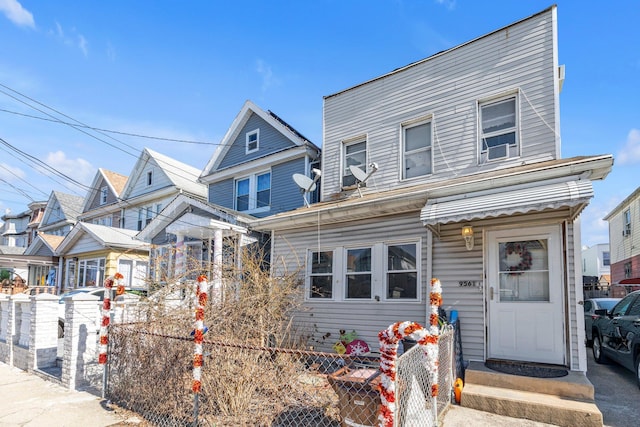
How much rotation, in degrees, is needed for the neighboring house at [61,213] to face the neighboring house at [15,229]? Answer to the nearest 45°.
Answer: approximately 135° to its right

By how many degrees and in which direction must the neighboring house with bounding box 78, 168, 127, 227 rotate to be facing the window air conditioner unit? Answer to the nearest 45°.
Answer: approximately 45° to its left

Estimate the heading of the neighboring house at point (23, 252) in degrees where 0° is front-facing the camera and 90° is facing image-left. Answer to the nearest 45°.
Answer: approximately 45°

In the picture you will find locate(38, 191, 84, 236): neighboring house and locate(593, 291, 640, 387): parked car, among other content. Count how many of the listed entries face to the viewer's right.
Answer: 0

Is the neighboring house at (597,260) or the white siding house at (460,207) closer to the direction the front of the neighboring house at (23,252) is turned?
the white siding house

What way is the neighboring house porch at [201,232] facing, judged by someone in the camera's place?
facing the viewer and to the left of the viewer

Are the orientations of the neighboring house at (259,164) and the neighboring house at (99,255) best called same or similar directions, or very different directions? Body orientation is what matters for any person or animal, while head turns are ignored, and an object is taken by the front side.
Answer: same or similar directions

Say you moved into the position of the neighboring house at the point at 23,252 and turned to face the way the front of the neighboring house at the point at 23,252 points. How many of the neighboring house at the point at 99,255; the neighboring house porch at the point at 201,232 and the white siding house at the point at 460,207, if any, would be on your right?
0

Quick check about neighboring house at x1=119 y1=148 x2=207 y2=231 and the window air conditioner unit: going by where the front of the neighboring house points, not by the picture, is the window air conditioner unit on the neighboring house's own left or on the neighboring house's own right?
on the neighboring house's own left

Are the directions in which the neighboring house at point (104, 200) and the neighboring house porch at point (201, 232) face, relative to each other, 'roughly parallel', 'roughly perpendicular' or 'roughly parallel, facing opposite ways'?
roughly parallel

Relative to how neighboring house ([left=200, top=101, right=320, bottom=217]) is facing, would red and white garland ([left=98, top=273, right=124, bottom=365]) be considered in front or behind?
in front

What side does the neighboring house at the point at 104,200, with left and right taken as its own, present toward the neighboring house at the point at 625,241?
left

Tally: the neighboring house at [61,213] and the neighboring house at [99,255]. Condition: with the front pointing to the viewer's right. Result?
0

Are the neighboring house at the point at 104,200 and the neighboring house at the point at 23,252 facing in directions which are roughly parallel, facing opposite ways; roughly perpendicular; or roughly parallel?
roughly parallel

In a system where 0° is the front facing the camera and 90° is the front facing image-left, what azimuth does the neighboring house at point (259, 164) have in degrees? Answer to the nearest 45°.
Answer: approximately 45°
